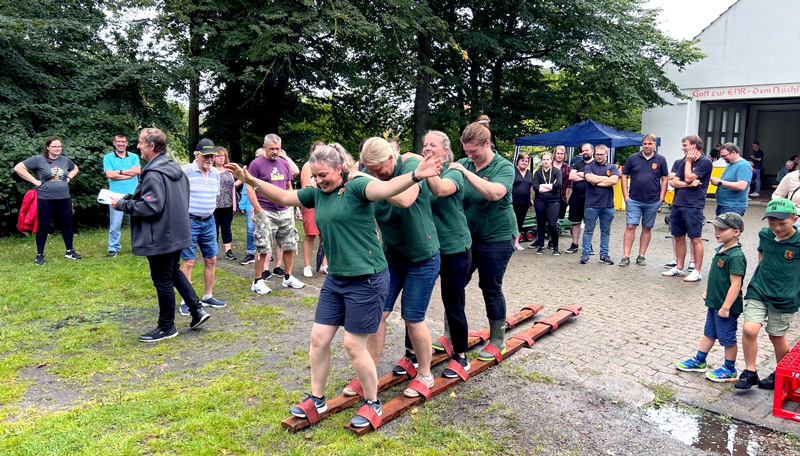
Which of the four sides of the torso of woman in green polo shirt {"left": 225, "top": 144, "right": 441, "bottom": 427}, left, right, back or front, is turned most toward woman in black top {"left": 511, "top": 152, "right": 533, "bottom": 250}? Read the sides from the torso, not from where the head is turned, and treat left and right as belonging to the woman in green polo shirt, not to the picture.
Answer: back

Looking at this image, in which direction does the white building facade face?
toward the camera

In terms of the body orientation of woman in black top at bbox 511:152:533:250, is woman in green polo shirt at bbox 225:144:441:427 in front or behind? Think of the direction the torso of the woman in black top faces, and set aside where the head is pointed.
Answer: in front

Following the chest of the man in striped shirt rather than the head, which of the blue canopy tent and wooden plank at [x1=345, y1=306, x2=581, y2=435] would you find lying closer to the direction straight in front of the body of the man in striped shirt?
the wooden plank

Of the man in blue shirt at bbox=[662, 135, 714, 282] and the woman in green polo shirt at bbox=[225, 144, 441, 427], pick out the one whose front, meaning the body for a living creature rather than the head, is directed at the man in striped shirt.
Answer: the man in blue shirt

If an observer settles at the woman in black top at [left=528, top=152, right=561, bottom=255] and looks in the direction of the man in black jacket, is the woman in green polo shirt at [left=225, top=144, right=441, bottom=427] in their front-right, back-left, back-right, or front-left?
front-left

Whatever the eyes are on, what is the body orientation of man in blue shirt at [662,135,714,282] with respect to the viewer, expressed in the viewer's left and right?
facing the viewer and to the left of the viewer

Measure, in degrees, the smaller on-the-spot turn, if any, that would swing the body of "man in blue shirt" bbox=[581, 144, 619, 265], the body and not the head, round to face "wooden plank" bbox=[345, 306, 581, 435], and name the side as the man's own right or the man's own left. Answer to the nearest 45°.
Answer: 0° — they already face it

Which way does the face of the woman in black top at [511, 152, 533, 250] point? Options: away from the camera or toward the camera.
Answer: toward the camera

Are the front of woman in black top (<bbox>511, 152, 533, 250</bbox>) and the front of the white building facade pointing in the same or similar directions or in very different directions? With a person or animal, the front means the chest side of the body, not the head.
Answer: same or similar directions

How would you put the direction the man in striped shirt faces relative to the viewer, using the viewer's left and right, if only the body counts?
facing the viewer and to the right of the viewer

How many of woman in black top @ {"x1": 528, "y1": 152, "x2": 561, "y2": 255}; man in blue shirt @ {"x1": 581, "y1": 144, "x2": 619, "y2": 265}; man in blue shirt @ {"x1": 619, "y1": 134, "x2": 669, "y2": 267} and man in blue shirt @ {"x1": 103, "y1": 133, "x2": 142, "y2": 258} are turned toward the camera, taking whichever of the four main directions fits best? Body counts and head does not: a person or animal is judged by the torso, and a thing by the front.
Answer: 4

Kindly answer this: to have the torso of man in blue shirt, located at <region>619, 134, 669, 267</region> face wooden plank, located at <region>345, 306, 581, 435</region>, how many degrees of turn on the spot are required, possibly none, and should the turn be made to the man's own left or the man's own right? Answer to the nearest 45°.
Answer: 0° — they already face it

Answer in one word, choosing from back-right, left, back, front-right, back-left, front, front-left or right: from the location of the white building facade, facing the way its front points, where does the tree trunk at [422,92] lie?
front-right

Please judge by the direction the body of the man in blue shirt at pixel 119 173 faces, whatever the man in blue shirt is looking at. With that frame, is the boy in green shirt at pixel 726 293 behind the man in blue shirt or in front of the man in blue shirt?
in front

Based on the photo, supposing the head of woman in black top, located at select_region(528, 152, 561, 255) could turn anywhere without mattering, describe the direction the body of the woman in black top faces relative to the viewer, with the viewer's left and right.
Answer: facing the viewer

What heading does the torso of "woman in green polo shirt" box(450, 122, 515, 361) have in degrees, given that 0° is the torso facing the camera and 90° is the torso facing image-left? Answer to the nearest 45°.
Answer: approximately 45°
